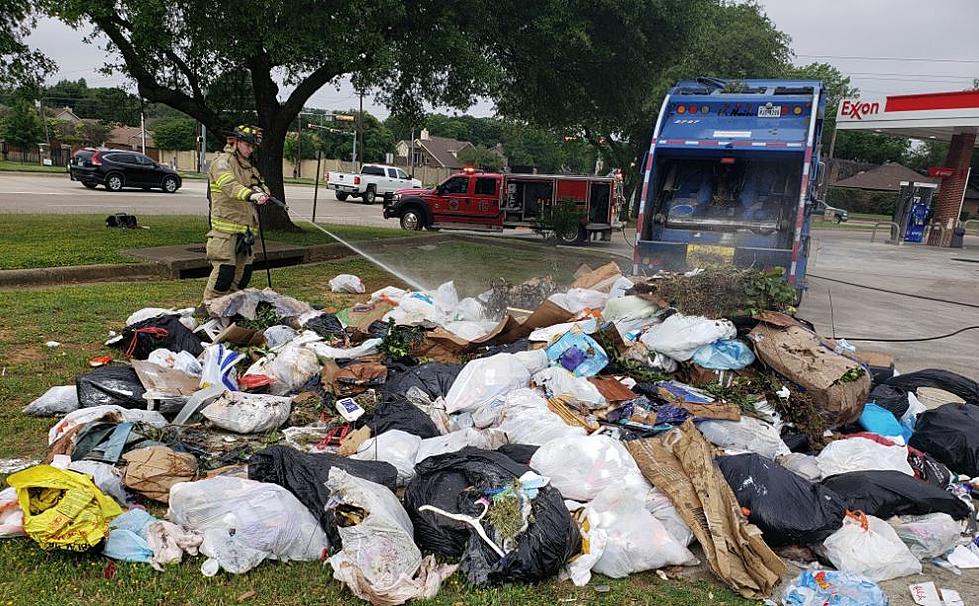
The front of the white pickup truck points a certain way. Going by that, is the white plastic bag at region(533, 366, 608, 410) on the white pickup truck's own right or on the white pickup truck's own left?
on the white pickup truck's own right

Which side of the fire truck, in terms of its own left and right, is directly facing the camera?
left

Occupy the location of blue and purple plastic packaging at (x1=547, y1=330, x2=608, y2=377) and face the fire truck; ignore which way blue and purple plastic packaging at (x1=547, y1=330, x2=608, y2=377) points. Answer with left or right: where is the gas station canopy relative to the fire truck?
right

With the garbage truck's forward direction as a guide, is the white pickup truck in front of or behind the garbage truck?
in front

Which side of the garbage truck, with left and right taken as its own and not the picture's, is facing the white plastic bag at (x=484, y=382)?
back

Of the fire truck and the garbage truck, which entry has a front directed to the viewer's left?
the fire truck

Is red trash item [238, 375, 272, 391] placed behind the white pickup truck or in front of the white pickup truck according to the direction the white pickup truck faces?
behind

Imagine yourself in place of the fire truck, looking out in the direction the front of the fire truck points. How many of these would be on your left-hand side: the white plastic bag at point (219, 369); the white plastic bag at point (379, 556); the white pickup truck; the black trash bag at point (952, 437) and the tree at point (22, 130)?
3

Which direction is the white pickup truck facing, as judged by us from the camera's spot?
facing away from the viewer and to the right of the viewer

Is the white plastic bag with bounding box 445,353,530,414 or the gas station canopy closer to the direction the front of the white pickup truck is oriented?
the gas station canopy

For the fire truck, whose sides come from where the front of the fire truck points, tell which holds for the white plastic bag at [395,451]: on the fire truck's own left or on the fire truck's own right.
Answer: on the fire truck's own left

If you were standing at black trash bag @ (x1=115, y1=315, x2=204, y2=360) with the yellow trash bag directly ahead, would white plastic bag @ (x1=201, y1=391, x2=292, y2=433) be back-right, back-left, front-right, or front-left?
front-left

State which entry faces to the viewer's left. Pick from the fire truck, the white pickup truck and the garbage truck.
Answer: the fire truck

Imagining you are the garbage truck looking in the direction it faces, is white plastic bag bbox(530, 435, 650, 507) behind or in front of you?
behind

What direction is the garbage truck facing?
away from the camera

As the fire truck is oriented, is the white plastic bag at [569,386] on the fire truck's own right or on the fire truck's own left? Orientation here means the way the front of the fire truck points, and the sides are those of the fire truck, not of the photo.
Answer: on the fire truck's own left

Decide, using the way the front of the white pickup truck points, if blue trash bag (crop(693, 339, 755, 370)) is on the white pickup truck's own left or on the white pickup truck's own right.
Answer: on the white pickup truck's own right

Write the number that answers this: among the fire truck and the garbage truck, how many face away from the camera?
1

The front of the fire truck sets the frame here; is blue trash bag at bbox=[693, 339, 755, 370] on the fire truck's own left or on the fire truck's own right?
on the fire truck's own left
